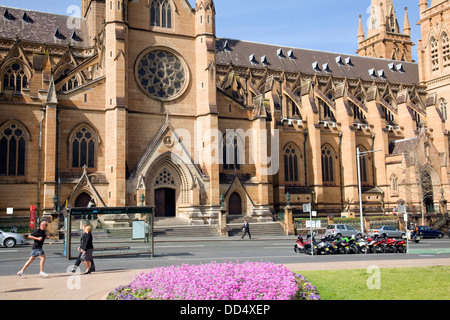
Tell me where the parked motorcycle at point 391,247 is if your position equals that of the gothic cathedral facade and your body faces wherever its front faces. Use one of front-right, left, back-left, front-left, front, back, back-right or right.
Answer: front-left

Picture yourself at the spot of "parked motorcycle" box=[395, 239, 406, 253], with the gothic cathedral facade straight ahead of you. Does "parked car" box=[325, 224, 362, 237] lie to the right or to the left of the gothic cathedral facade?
right

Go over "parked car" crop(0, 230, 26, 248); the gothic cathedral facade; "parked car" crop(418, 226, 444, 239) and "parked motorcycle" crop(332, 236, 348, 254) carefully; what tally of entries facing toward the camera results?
1

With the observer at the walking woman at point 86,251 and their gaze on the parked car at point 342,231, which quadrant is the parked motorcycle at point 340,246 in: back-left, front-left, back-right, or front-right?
front-right

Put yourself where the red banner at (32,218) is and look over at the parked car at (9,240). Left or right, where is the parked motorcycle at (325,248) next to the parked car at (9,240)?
left

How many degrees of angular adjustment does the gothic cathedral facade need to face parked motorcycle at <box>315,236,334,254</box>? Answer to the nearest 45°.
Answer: approximately 45° to its left

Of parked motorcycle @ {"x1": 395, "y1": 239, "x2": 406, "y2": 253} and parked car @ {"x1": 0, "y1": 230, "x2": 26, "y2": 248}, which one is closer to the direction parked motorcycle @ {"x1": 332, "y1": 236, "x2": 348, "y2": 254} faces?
the parked car

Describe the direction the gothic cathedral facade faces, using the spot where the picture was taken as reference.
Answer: facing the viewer

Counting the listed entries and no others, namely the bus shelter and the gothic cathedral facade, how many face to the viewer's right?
0

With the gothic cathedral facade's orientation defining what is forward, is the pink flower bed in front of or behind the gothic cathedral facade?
in front

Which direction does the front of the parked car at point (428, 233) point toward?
to the viewer's right

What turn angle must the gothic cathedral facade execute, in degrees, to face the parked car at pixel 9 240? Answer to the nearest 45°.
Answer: approximately 45° to its right
